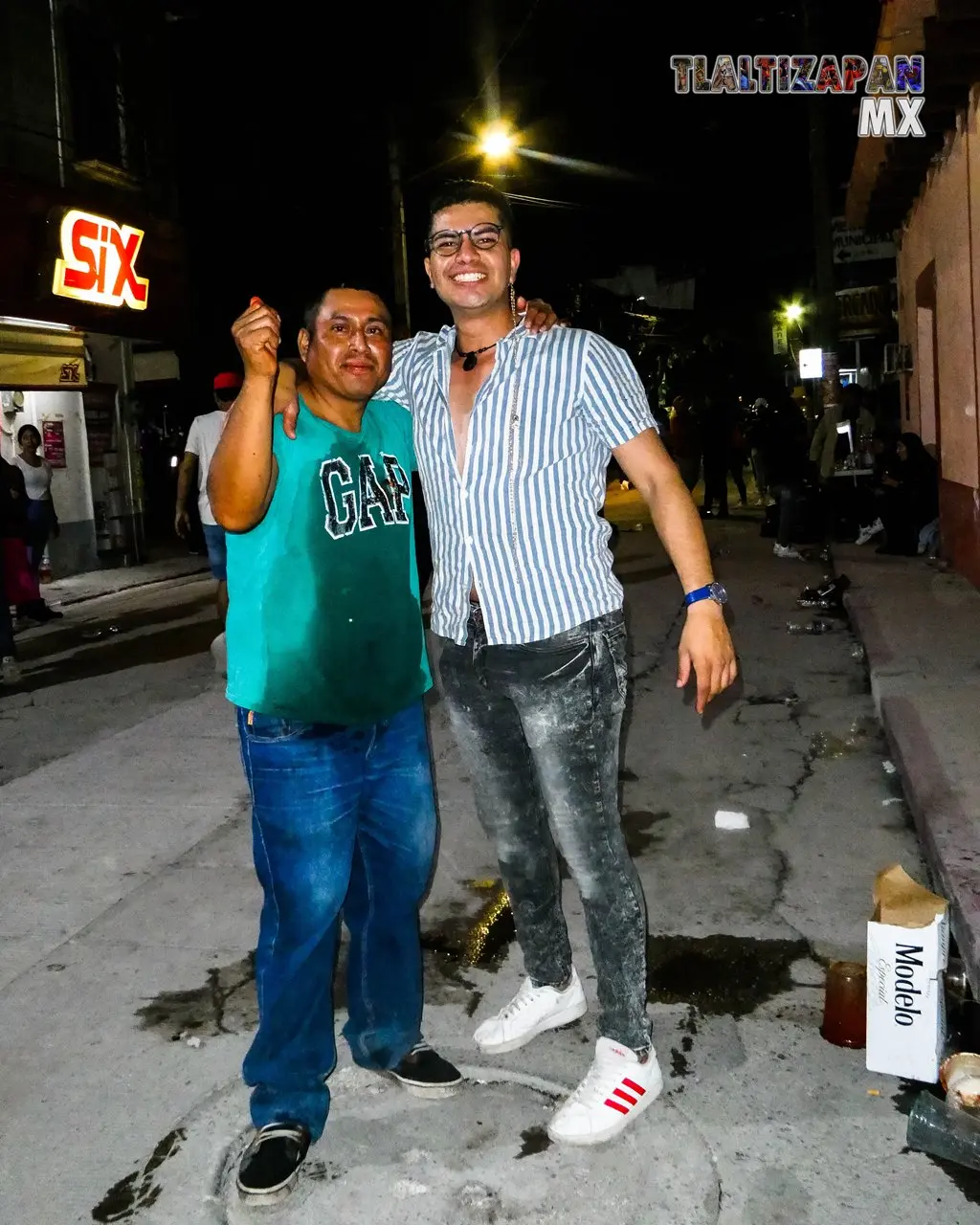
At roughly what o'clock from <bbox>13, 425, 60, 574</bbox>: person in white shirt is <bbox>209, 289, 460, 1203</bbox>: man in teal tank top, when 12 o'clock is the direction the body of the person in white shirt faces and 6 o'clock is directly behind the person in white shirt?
The man in teal tank top is roughly at 12 o'clock from the person in white shirt.

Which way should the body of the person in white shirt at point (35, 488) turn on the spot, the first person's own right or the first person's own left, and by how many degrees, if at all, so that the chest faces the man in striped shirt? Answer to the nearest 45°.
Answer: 0° — they already face them

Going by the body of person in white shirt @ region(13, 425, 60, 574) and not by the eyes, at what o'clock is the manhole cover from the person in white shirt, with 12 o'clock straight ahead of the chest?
The manhole cover is roughly at 12 o'clock from the person in white shirt.

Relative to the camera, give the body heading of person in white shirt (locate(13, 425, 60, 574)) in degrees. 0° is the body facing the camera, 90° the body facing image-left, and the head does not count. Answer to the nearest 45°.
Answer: approximately 0°

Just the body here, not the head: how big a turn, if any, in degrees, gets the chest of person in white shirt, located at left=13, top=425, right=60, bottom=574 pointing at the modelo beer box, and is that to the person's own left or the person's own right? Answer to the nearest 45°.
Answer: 0° — they already face it

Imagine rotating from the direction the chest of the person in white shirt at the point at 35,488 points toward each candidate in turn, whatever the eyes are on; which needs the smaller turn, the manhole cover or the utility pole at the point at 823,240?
the manhole cover

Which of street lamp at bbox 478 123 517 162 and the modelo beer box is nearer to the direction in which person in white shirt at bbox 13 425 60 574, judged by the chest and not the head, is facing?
the modelo beer box

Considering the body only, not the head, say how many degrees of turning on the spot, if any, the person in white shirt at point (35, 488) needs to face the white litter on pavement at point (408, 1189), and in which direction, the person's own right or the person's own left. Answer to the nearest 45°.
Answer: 0° — they already face it

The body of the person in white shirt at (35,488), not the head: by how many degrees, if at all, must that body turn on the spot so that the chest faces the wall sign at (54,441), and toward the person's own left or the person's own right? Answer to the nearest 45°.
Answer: approximately 180°
